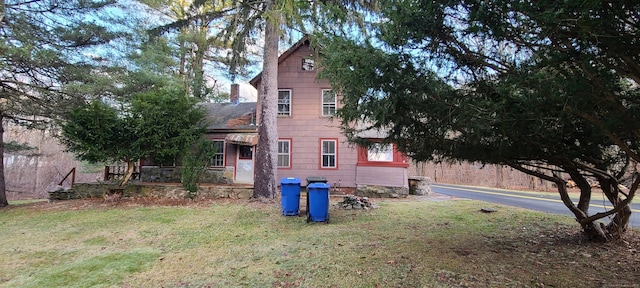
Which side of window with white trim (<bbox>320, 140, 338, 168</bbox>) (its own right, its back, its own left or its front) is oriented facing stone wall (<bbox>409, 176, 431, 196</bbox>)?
left

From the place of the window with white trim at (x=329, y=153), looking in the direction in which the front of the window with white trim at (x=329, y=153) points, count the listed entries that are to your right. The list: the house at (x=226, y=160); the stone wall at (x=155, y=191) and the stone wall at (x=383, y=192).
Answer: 2

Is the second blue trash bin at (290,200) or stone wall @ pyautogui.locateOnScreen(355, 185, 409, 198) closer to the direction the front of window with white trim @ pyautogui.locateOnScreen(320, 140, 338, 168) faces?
the second blue trash bin

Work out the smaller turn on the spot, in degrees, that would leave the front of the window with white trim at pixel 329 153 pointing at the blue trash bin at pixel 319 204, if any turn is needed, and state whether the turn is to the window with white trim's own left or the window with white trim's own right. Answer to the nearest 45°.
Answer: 0° — it already faces it

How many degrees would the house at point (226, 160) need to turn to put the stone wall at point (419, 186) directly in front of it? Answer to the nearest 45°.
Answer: approximately 90° to its left

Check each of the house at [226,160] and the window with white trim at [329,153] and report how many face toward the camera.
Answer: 2
